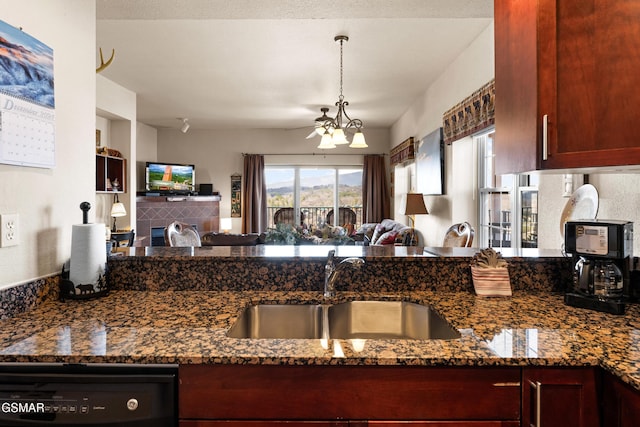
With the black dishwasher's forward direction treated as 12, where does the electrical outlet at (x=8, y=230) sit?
The electrical outlet is roughly at 5 o'clock from the black dishwasher.

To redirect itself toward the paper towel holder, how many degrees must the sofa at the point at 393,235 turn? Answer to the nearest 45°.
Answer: approximately 45° to its left

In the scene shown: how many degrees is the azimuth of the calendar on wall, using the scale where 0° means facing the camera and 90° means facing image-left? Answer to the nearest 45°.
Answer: approximately 315°

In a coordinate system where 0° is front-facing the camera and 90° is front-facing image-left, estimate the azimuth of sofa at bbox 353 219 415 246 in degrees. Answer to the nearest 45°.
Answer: approximately 45°

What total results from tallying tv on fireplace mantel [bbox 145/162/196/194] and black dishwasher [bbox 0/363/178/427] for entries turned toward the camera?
2

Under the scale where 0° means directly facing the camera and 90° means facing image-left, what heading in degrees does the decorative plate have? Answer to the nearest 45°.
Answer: approximately 45°

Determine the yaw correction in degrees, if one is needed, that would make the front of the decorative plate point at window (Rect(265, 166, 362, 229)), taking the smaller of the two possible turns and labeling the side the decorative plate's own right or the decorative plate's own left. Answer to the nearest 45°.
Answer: approximately 90° to the decorative plate's own right

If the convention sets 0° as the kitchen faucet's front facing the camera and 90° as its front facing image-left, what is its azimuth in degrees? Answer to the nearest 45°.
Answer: approximately 315°

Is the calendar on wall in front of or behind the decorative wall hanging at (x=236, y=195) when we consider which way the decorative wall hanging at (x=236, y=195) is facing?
in front

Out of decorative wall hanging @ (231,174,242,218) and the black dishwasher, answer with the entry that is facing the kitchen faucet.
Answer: the decorative wall hanging

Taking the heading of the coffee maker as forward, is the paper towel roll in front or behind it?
in front
